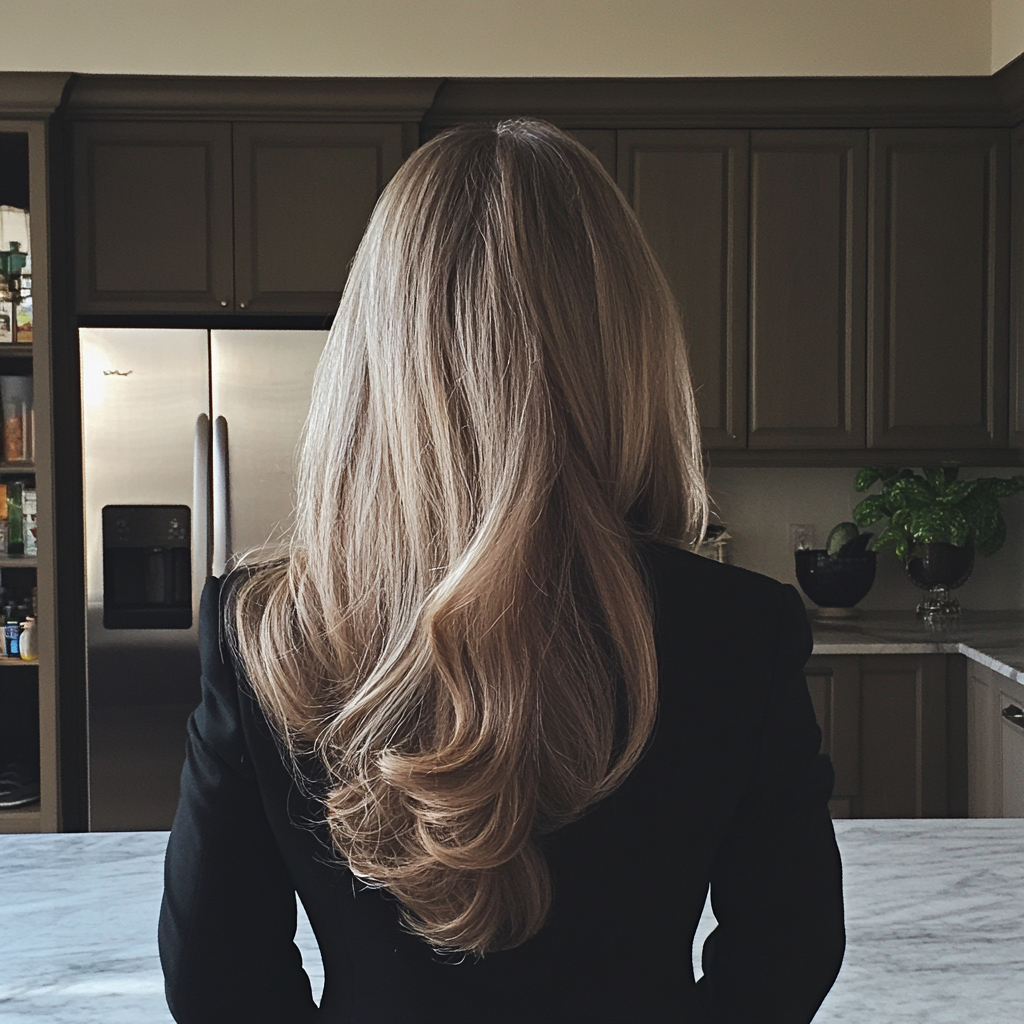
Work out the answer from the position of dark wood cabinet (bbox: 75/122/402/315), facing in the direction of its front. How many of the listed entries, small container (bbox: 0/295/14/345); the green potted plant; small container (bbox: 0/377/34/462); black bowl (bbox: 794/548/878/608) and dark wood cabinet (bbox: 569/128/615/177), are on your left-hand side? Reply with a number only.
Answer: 3

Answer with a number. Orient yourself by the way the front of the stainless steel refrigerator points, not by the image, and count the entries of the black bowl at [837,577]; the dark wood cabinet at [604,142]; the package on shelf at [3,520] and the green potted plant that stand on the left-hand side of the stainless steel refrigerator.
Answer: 3

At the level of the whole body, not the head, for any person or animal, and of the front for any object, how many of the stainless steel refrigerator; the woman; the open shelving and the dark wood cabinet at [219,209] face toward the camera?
3

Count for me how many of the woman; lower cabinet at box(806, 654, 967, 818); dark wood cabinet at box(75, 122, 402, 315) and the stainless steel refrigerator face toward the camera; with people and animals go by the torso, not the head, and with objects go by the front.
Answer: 3

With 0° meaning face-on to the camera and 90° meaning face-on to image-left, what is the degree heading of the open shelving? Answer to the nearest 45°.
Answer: approximately 0°

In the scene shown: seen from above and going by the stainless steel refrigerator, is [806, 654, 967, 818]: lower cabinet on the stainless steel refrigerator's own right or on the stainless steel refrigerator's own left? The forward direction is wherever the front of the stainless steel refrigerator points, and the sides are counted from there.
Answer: on the stainless steel refrigerator's own left

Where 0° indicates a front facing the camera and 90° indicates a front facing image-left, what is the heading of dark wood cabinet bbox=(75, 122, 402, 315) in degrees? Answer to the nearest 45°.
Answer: approximately 0°

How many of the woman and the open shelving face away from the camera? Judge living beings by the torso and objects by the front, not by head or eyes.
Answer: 1

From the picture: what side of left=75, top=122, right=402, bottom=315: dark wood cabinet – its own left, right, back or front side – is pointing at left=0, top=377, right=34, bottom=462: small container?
right

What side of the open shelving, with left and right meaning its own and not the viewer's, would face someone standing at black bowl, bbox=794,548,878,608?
left

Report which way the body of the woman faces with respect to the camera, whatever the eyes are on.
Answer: away from the camera

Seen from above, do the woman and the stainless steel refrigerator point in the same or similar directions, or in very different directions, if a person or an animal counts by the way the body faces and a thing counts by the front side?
very different directions

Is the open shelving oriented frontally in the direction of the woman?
yes

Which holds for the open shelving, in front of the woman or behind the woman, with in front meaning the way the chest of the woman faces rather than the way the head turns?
in front

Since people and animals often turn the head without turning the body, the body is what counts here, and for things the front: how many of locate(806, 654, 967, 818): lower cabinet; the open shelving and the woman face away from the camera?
1

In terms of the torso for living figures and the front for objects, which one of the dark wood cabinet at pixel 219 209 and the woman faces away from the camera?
the woman

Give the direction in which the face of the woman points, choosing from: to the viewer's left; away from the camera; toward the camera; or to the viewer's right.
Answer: away from the camera
